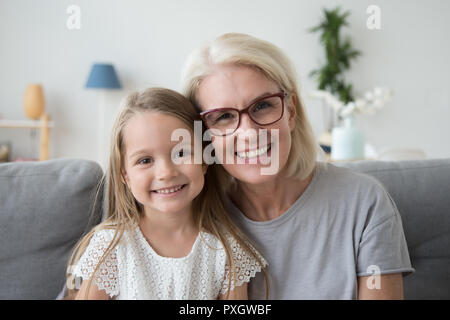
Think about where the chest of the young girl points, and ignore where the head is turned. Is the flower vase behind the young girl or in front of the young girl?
behind

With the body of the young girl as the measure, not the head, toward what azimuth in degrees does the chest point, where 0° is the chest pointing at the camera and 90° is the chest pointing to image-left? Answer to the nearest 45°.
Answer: approximately 0°

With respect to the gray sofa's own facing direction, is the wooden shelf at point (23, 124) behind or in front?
behind

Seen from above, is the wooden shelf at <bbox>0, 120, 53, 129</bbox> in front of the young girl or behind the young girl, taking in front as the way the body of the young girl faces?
behind

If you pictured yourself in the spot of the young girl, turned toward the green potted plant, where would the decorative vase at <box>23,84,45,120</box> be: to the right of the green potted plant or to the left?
left

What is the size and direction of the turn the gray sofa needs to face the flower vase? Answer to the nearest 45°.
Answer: approximately 135° to its left

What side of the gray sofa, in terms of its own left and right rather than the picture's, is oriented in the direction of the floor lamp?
back
